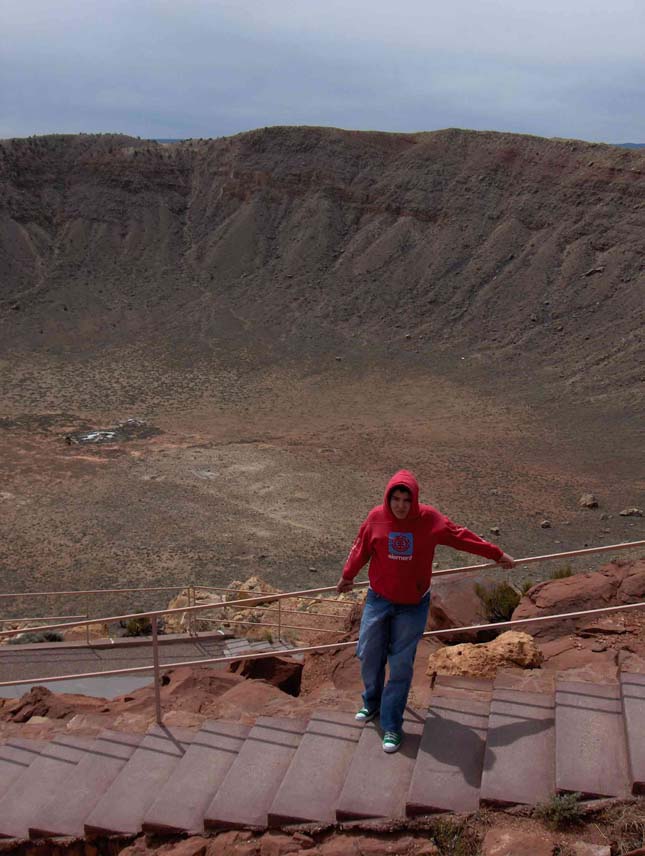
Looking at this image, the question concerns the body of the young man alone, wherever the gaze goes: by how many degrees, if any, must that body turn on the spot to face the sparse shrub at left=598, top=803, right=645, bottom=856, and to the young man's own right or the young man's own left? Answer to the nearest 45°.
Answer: approximately 45° to the young man's own left

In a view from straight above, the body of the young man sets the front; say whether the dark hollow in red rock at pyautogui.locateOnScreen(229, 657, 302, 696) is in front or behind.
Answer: behind

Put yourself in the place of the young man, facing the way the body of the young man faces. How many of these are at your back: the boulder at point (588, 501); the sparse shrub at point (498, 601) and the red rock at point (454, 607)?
3

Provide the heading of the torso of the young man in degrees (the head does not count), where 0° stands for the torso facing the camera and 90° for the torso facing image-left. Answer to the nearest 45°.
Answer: approximately 0°

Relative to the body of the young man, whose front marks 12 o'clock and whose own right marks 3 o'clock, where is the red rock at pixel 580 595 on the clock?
The red rock is roughly at 7 o'clock from the young man.

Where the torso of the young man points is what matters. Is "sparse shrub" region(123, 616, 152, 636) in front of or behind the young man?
behind
